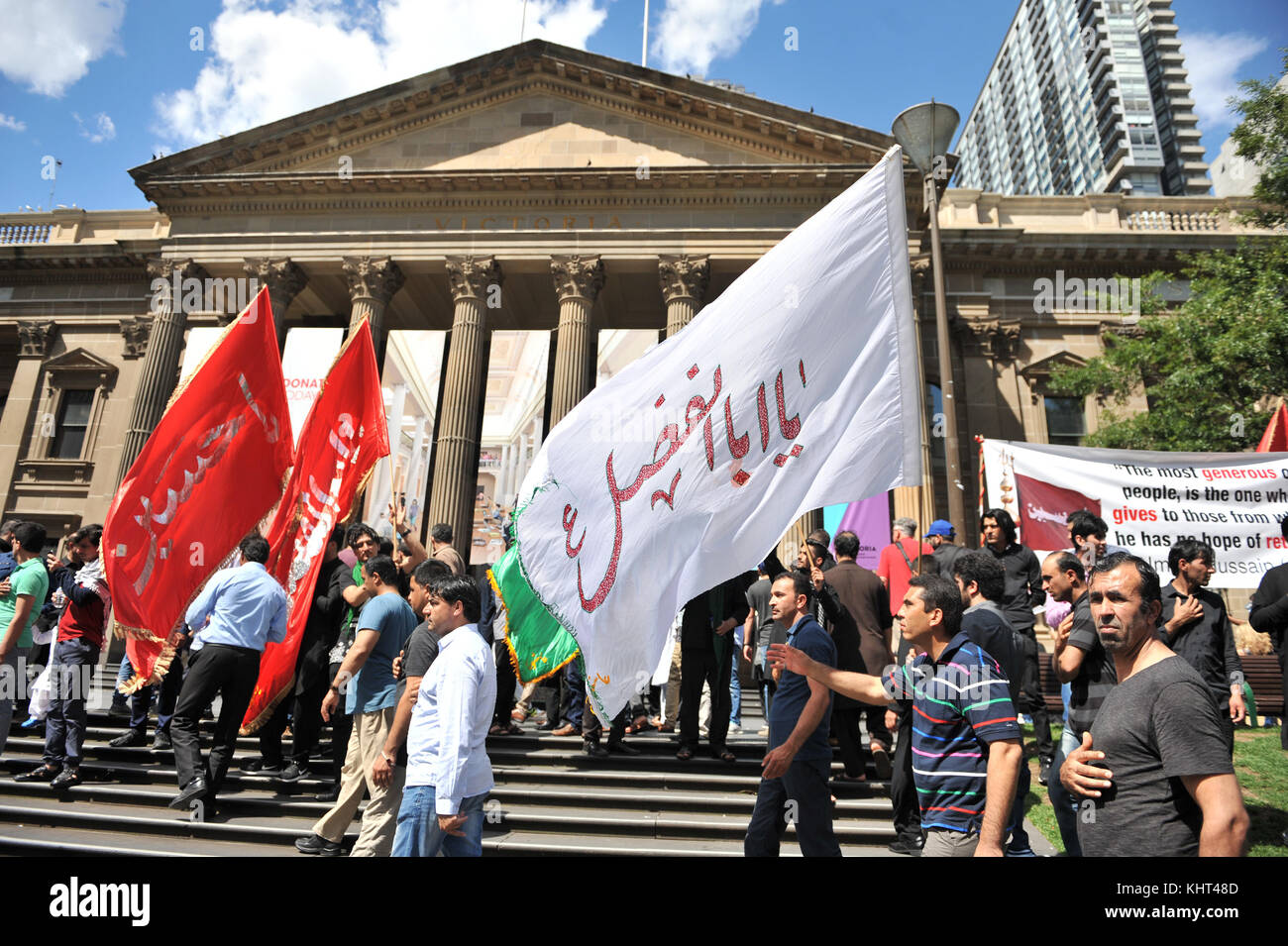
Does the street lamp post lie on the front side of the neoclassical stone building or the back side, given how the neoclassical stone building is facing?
on the front side

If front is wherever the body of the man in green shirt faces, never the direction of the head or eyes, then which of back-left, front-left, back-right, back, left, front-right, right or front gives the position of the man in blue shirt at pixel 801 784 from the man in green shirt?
back-left

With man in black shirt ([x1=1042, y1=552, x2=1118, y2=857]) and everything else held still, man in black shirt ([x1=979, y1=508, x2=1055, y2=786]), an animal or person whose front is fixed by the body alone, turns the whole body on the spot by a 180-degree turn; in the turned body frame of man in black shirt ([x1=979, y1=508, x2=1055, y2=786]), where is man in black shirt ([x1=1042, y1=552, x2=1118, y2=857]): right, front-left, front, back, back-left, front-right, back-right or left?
back-right

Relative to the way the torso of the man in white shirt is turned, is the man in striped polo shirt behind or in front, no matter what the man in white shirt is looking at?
behind

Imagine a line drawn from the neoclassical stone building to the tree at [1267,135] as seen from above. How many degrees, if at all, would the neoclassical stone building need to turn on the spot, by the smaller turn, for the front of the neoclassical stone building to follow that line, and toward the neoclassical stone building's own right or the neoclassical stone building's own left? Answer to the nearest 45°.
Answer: approximately 45° to the neoclassical stone building's own left

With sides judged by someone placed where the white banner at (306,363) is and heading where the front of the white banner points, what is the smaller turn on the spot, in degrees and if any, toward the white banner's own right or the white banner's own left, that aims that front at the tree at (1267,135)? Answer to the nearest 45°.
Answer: approximately 45° to the white banner's own left

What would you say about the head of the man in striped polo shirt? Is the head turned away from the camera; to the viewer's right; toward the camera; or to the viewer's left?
to the viewer's left

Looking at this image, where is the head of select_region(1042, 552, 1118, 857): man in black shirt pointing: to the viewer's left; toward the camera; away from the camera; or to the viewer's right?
to the viewer's left

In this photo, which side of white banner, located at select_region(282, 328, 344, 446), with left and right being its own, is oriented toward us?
front

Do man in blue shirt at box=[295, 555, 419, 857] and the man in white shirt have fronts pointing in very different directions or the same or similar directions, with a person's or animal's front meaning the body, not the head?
same or similar directions

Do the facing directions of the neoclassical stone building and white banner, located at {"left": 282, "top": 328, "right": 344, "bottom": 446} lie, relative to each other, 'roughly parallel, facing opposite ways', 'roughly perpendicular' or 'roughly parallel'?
roughly parallel

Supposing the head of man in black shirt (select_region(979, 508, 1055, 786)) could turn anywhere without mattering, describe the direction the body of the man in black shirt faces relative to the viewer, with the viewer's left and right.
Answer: facing the viewer and to the left of the viewer
